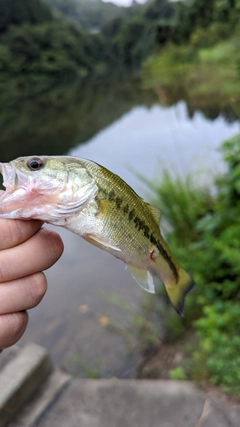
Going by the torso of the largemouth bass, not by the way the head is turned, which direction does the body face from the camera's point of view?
to the viewer's left
